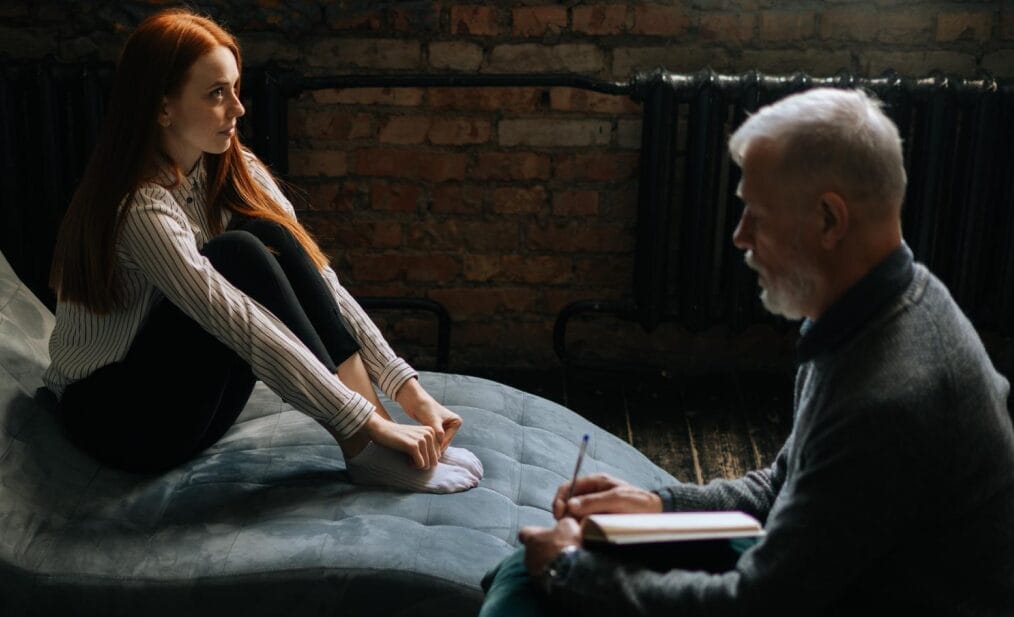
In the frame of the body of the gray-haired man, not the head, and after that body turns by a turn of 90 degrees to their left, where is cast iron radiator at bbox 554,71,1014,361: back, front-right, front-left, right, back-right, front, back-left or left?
back

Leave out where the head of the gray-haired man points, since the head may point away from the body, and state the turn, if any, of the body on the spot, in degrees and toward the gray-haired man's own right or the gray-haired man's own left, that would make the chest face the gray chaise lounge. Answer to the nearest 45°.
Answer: approximately 45° to the gray-haired man's own right

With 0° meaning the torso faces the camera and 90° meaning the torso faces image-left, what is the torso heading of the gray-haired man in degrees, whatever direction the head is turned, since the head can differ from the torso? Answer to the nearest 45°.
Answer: approximately 90°

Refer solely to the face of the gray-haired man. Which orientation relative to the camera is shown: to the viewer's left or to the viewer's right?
to the viewer's left

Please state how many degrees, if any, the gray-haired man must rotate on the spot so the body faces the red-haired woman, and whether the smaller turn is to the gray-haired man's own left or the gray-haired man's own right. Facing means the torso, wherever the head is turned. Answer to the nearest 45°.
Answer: approximately 45° to the gray-haired man's own right
